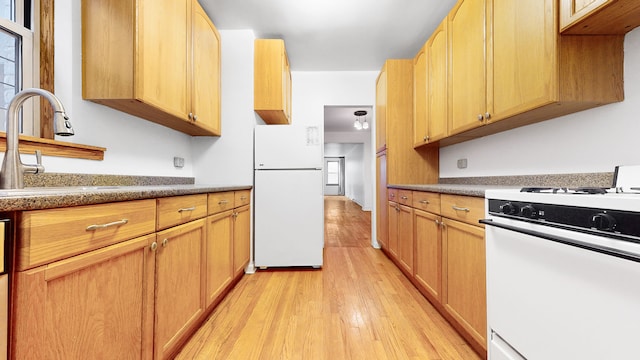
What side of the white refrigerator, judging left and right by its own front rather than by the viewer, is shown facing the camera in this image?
front

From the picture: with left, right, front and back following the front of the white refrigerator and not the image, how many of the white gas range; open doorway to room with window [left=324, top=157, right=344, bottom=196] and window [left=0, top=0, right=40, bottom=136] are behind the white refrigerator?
1

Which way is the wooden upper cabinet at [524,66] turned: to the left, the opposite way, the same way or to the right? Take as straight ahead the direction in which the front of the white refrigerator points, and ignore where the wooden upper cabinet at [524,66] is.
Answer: to the right

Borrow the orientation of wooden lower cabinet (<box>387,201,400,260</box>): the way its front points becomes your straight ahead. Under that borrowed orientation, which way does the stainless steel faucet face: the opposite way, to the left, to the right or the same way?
the opposite way

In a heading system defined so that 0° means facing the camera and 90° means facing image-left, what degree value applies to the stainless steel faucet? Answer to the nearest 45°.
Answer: approximately 315°

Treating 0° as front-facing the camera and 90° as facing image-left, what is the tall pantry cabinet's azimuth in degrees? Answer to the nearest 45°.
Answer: approximately 90°

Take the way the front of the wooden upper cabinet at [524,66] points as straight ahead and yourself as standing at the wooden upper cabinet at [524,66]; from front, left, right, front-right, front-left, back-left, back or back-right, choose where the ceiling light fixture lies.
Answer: right

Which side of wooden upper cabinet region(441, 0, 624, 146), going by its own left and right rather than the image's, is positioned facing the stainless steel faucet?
front

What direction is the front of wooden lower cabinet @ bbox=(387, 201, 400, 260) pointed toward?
to the viewer's left

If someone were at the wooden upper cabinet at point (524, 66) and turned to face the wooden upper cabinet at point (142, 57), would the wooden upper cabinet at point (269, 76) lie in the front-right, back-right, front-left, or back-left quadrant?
front-right

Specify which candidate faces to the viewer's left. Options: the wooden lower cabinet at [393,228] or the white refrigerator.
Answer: the wooden lower cabinet

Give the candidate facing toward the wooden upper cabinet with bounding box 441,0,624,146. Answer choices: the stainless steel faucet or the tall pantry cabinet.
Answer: the stainless steel faucet
